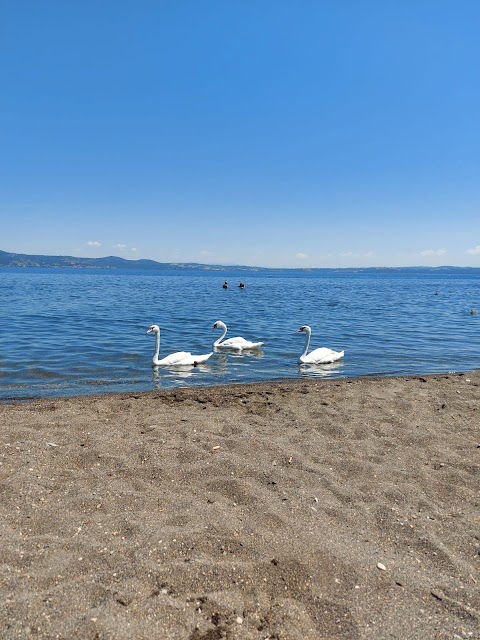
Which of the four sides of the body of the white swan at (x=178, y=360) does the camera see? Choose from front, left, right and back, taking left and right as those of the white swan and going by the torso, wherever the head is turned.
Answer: left
